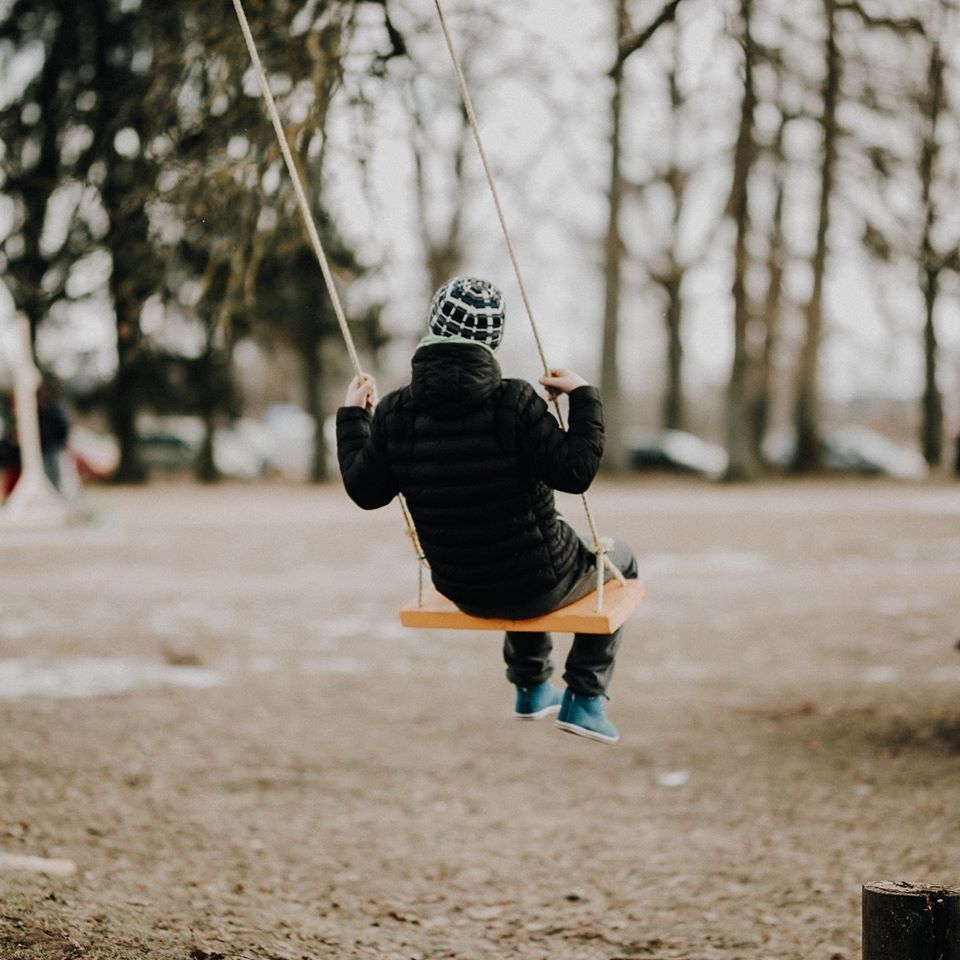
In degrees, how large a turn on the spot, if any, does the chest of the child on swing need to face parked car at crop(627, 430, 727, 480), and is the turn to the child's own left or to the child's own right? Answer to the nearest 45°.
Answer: approximately 45° to the child's own left

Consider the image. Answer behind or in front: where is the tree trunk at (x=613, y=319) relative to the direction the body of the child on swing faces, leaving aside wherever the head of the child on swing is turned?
in front

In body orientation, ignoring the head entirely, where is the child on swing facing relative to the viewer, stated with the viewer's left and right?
facing away from the viewer and to the right of the viewer

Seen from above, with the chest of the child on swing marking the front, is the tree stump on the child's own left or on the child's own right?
on the child's own right

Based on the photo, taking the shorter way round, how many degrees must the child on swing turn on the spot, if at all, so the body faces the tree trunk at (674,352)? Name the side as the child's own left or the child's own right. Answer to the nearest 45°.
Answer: approximately 45° to the child's own left

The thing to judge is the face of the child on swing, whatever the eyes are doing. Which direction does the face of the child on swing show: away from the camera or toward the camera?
away from the camera

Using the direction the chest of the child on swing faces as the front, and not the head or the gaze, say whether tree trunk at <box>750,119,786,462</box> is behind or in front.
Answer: in front

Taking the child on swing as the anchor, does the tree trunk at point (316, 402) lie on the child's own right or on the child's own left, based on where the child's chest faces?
on the child's own left

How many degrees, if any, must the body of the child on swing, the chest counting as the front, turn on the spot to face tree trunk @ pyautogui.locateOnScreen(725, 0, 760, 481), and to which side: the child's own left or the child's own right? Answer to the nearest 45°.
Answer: approximately 45° to the child's own left

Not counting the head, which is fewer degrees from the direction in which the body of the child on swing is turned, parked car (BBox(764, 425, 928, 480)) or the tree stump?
the parked car

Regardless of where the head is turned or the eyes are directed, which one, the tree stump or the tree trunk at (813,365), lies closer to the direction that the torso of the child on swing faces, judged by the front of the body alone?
the tree trunk

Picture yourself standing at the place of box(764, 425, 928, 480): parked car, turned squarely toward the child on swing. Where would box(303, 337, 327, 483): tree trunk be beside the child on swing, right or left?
right
